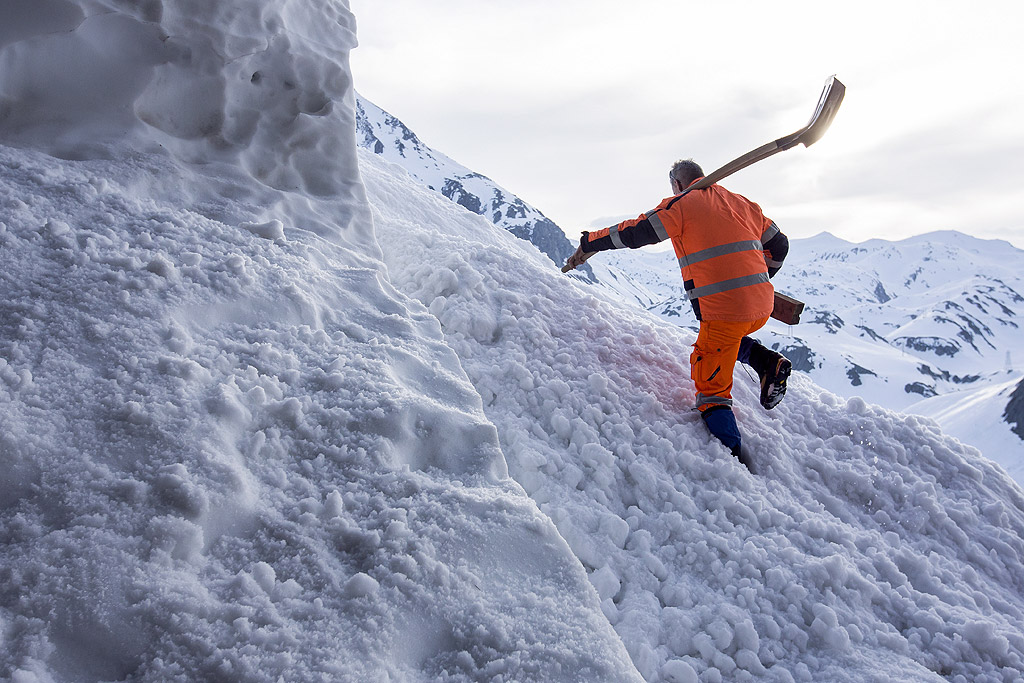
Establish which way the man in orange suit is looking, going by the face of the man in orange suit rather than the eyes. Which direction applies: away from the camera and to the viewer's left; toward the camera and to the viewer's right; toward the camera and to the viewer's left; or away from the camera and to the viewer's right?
away from the camera and to the viewer's left

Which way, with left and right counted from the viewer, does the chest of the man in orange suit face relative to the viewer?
facing away from the viewer and to the left of the viewer
